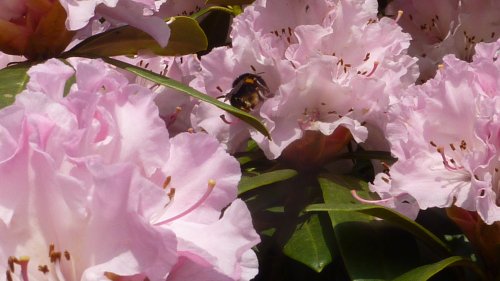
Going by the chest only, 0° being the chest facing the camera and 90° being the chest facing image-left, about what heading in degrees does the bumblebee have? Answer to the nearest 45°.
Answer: approximately 180°
